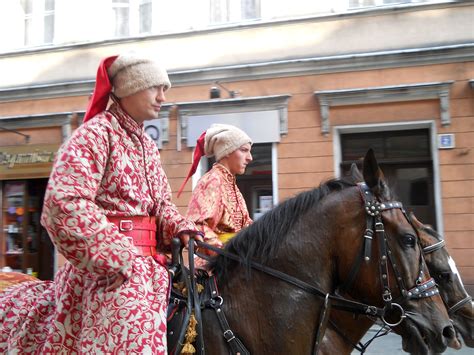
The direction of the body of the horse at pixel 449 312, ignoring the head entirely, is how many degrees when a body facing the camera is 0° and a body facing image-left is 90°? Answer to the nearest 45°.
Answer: approximately 270°

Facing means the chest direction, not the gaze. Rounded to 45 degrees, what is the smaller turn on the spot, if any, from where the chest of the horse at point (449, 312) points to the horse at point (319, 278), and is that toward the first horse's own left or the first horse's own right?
approximately 135° to the first horse's own right

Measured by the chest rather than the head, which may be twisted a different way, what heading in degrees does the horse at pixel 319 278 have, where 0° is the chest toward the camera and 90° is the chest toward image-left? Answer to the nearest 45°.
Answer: approximately 270°

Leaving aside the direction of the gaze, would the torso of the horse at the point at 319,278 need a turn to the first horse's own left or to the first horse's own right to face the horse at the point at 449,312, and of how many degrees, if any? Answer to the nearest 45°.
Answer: approximately 45° to the first horse's own left

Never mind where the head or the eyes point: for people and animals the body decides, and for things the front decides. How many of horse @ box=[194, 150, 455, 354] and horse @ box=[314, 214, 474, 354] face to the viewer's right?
2
